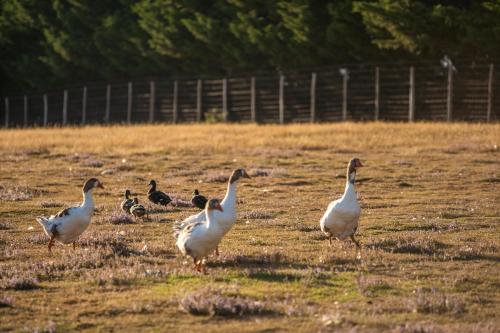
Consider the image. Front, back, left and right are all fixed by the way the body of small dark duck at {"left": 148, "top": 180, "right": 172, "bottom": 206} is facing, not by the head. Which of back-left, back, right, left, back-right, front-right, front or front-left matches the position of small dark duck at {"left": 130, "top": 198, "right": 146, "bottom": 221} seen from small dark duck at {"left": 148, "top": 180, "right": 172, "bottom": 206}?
left

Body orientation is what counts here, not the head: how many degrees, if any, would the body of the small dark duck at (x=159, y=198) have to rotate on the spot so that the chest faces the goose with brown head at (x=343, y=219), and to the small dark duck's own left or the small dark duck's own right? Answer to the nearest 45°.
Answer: approximately 135° to the small dark duck's own left

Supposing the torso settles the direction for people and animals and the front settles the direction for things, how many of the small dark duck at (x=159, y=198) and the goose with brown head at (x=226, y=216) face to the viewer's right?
1

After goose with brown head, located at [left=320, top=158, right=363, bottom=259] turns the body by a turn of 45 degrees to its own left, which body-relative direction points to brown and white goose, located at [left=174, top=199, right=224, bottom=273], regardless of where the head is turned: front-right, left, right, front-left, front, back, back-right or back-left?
back-right

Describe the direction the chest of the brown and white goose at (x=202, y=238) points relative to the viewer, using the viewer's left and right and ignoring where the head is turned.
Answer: facing the viewer and to the right of the viewer

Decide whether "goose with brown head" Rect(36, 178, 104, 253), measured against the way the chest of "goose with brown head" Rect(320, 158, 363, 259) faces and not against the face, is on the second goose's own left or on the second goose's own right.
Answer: on the second goose's own right

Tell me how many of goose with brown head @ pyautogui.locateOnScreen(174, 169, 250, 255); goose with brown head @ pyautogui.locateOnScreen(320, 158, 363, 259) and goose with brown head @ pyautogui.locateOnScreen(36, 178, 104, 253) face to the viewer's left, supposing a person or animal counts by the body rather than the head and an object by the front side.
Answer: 0

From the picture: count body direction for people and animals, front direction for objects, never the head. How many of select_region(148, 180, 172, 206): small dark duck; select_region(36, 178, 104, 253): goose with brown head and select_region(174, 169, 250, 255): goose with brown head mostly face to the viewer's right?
2

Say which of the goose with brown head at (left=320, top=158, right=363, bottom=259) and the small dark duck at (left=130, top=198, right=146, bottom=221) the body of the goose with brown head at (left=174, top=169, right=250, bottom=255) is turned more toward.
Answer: the goose with brown head

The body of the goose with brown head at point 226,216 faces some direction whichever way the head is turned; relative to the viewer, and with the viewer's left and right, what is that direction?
facing to the right of the viewer

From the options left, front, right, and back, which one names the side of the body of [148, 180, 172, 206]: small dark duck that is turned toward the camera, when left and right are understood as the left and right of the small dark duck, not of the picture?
left

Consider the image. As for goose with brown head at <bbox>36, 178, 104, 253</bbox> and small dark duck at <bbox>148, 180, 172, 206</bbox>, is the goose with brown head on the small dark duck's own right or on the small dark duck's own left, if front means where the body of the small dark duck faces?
on the small dark duck's own left

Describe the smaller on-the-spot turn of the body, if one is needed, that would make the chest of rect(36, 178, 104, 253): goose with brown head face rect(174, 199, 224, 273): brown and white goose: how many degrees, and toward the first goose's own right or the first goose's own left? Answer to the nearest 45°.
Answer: approximately 45° to the first goose's own right

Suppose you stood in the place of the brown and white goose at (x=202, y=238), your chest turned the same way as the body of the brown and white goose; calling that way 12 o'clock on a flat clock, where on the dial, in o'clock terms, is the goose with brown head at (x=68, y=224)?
The goose with brown head is roughly at 6 o'clock from the brown and white goose.

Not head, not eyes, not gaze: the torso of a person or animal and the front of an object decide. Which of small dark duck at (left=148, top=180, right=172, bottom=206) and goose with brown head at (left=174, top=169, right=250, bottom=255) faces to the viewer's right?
the goose with brown head

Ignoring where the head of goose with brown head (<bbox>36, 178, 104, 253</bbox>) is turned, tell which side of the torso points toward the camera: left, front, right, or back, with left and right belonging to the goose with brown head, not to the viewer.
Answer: right
